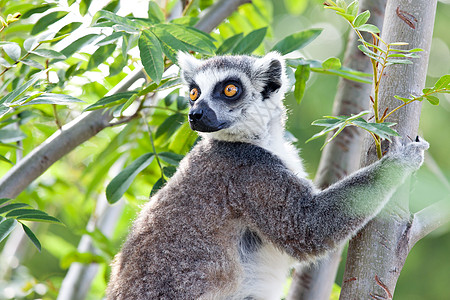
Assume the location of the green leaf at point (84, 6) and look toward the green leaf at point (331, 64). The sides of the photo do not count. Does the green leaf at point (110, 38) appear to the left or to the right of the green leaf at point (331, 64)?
right

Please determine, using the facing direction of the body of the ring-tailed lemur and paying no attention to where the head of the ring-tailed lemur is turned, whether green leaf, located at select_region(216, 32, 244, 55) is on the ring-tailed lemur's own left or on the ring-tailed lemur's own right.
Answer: on the ring-tailed lemur's own left

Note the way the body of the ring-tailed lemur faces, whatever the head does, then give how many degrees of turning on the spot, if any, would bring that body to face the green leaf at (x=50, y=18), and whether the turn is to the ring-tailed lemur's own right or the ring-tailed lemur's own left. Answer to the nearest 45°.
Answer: approximately 135° to the ring-tailed lemur's own left

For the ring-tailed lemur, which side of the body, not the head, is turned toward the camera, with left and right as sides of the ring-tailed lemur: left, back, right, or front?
right

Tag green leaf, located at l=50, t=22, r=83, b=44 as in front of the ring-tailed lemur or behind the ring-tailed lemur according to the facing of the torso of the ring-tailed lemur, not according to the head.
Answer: behind

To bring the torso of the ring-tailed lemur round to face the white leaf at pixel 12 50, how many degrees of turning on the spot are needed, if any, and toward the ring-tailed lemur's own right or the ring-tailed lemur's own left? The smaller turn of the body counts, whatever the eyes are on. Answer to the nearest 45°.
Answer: approximately 180°

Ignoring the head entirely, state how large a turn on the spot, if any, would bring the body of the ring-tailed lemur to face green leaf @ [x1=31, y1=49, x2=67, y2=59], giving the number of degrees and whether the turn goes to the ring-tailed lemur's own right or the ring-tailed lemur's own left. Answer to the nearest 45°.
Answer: approximately 180°

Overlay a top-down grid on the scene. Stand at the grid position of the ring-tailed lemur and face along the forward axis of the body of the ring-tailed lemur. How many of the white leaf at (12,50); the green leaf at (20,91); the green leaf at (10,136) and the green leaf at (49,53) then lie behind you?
4

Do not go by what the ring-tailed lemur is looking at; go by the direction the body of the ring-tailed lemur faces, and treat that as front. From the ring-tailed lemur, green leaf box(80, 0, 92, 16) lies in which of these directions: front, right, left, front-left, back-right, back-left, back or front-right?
back-left
